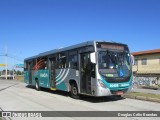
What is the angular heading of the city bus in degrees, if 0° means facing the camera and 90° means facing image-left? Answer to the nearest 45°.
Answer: approximately 315°

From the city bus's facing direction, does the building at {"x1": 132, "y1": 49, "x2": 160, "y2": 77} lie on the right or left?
on its left
